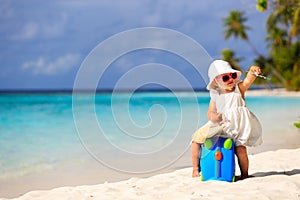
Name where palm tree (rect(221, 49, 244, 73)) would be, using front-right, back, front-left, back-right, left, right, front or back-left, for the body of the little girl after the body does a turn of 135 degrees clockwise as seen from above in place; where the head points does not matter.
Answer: front-right

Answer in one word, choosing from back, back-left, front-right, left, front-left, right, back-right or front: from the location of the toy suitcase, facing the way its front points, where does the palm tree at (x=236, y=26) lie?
back

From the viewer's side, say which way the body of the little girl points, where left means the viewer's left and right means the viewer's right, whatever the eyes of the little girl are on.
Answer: facing the viewer

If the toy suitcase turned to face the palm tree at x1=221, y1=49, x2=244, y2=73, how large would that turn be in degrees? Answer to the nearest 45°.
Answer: approximately 180°

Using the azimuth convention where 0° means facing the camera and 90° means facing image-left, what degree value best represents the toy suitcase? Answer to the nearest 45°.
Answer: approximately 0°

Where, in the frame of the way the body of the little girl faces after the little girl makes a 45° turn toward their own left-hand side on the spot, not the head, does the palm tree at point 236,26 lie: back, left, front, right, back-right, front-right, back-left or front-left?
back-left

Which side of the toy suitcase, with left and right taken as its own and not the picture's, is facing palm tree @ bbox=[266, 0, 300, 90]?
back

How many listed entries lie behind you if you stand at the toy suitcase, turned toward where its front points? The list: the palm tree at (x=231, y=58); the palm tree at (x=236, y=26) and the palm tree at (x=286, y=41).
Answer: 3

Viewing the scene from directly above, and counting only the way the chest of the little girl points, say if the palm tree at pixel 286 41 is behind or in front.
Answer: behind
